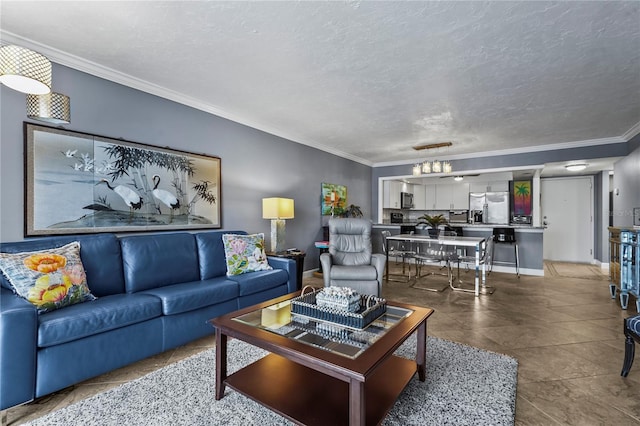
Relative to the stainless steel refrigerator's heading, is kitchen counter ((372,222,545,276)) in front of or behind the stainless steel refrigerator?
in front

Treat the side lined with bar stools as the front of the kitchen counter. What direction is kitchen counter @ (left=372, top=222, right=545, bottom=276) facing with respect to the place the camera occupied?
facing the viewer

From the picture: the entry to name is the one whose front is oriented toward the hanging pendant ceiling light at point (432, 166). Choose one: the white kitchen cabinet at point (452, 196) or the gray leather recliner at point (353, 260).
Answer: the white kitchen cabinet

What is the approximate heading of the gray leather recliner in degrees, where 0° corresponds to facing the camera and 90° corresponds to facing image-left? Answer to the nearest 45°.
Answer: approximately 0°

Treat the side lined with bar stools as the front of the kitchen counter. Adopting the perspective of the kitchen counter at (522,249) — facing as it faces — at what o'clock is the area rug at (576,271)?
The area rug is roughly at 8 o'clock from the kitchen counter.

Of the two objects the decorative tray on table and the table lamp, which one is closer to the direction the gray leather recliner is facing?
the decorative tray on table

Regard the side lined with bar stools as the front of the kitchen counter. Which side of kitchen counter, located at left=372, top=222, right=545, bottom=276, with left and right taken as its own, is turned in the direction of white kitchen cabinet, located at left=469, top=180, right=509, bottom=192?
back

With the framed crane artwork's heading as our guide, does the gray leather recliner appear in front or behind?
in front

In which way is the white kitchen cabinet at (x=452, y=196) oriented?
toward the camera

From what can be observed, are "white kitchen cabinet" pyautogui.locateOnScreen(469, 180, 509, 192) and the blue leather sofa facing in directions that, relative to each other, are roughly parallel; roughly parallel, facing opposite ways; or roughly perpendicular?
roughly perpendicular

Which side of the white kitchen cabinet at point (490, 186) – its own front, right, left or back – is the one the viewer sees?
front

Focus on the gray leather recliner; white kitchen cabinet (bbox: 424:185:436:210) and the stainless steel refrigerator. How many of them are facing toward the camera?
3

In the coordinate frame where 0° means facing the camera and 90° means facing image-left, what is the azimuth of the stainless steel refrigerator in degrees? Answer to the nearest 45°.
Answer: approximately 0°

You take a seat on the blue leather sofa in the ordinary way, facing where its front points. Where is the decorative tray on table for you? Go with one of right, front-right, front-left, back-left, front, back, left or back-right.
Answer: front

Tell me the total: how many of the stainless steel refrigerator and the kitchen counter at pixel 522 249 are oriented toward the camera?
2

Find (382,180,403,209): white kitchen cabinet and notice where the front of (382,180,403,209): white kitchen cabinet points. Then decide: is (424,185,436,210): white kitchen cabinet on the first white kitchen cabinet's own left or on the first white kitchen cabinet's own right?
on the first white kitchen cabinet's own left

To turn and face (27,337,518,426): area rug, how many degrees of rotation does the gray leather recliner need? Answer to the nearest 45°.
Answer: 0° — it already faces it

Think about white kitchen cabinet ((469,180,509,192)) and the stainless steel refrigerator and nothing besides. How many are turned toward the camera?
2

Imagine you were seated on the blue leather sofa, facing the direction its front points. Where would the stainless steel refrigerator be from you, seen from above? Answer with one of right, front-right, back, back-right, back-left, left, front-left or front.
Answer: front-left

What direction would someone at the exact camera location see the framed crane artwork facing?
facing the viewer and to the right of the viewer

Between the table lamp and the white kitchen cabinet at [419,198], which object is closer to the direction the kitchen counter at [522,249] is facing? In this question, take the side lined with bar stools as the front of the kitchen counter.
the table lamp

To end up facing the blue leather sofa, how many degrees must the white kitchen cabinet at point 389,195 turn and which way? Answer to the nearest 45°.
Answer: approximately 45° to its right
